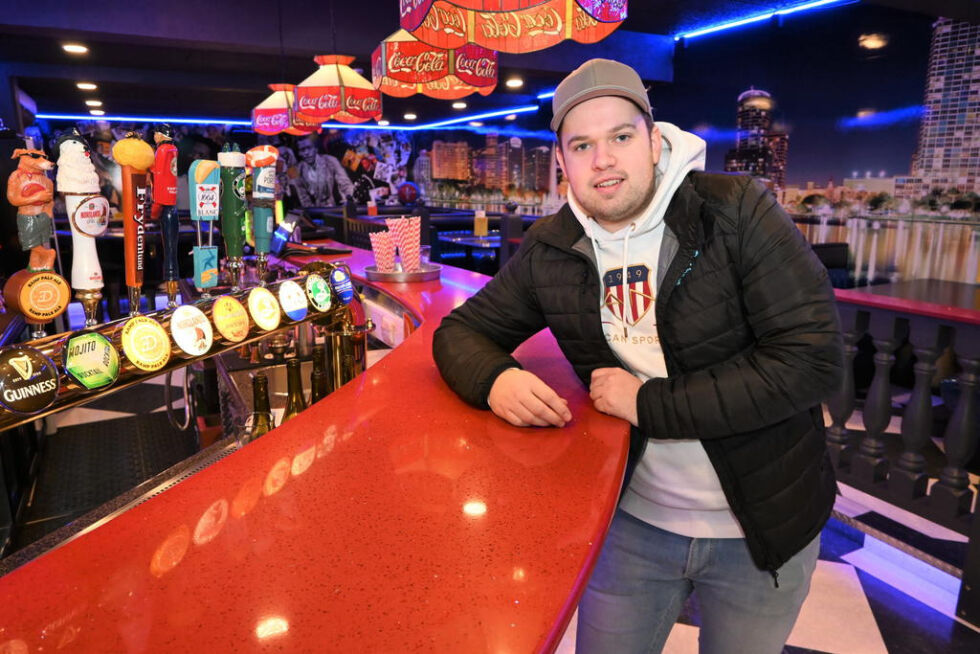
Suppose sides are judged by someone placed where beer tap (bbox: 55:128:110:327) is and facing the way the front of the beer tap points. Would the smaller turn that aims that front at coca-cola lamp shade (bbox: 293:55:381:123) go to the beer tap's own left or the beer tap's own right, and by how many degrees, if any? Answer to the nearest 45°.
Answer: approximately 90° to the beer tap's own left

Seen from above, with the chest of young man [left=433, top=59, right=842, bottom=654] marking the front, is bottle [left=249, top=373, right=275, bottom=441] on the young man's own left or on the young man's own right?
on the young man's own right

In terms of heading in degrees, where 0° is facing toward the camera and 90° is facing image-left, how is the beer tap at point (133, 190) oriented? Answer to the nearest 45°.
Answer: approximately 315°

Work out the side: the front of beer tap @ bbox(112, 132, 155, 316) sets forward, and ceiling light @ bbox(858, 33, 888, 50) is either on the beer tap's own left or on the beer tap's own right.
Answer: on the beer tap's own left

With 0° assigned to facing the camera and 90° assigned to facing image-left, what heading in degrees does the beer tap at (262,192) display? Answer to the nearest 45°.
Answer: approximately 315°
